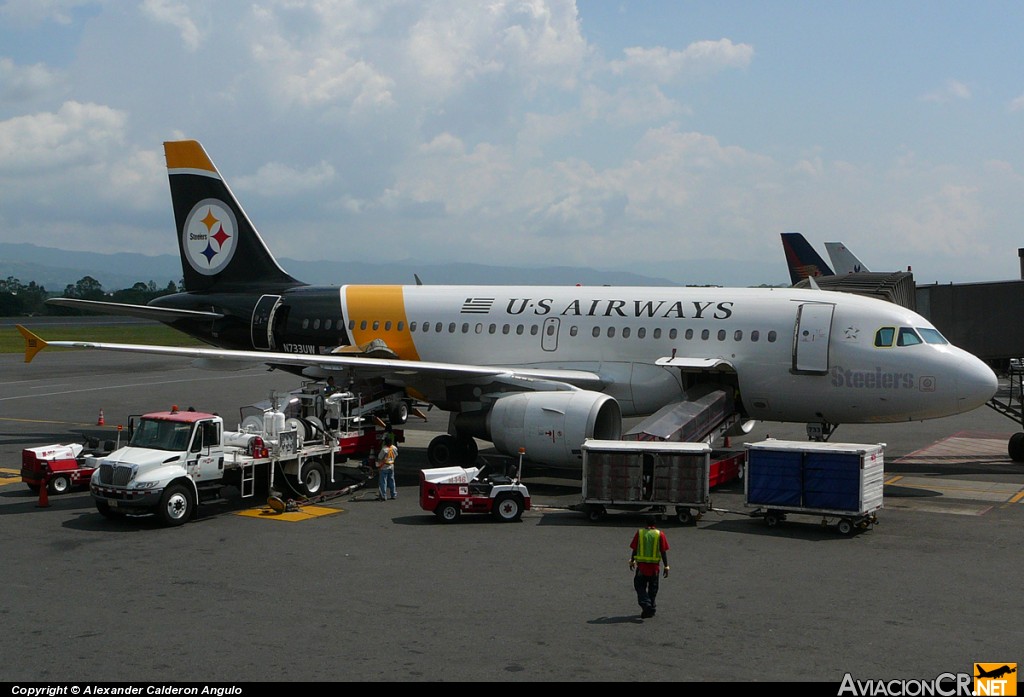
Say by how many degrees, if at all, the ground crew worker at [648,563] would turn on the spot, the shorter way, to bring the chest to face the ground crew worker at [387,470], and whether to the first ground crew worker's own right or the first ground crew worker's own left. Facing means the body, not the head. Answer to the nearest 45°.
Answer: approximately 45° to the first ground crew worker's own left

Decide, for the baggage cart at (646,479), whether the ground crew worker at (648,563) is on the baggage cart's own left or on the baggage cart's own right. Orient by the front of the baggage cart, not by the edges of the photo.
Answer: on the baggage cart's own left

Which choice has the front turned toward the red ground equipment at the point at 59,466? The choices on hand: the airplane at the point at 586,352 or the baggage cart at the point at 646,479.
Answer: the baggage cart

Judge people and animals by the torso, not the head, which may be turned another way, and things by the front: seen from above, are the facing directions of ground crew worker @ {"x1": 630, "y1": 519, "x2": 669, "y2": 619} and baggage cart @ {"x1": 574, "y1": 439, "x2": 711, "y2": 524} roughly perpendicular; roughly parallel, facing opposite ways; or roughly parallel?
roughly perpendicular

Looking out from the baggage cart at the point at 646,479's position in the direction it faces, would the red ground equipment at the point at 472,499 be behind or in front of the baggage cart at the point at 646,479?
in front

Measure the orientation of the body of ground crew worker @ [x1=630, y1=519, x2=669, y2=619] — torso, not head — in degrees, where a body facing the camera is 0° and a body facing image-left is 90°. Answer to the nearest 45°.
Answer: approximately 180°

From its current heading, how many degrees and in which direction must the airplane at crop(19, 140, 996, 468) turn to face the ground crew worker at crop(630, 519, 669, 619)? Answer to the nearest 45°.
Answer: approximately 45° to its right

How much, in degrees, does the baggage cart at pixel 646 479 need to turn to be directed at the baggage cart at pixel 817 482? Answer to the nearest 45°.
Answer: approximately 180°

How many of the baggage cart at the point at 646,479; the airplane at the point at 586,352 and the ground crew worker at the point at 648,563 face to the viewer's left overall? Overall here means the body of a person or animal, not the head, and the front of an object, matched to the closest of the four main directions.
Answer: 1

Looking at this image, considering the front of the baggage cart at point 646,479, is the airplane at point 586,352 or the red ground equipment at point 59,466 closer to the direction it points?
the red ground equipment

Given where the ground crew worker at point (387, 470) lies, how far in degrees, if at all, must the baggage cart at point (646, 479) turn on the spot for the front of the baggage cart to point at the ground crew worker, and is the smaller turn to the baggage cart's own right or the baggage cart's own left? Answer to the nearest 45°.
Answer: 0° — it already faces them

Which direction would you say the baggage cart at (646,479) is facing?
to the viewer's left

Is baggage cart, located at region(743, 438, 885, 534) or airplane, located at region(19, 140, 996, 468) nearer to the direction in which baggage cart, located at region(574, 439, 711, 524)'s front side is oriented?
the airplane

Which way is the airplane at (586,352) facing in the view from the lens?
facing the viewer and to the right of the viewer

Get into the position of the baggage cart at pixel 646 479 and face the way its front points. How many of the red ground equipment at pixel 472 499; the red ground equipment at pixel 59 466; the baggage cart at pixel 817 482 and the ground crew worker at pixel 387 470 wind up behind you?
1

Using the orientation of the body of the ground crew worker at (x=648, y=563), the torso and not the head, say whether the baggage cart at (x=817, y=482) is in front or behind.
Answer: in front

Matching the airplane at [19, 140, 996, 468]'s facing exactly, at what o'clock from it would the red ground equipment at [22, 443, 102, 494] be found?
The red ground equipment is roughly at 4 o'clock from the airplane.

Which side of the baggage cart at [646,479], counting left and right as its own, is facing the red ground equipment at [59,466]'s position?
front

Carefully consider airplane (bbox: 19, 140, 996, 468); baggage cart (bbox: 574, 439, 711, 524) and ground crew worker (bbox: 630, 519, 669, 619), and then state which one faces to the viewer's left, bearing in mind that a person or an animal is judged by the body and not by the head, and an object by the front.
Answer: the baggage cart
